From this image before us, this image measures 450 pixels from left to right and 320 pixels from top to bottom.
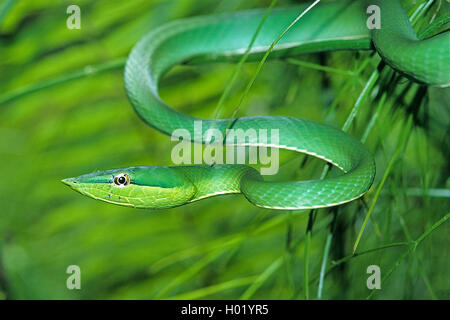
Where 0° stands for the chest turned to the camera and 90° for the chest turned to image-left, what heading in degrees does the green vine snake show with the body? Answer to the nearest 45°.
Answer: approximately 90°
